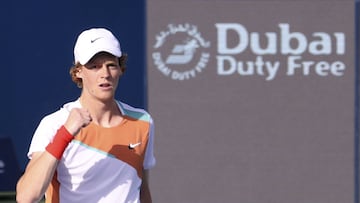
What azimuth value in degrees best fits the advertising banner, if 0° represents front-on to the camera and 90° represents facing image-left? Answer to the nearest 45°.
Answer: approximately 0°

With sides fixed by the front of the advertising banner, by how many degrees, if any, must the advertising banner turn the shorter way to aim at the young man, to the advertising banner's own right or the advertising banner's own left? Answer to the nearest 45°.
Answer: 0° — it already faces them

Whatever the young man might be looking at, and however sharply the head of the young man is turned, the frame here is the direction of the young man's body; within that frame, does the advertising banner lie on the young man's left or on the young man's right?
on the young man's left

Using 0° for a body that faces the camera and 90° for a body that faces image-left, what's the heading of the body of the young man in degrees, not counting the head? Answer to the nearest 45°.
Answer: approximately 315°

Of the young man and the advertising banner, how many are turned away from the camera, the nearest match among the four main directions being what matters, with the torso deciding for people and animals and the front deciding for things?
0
